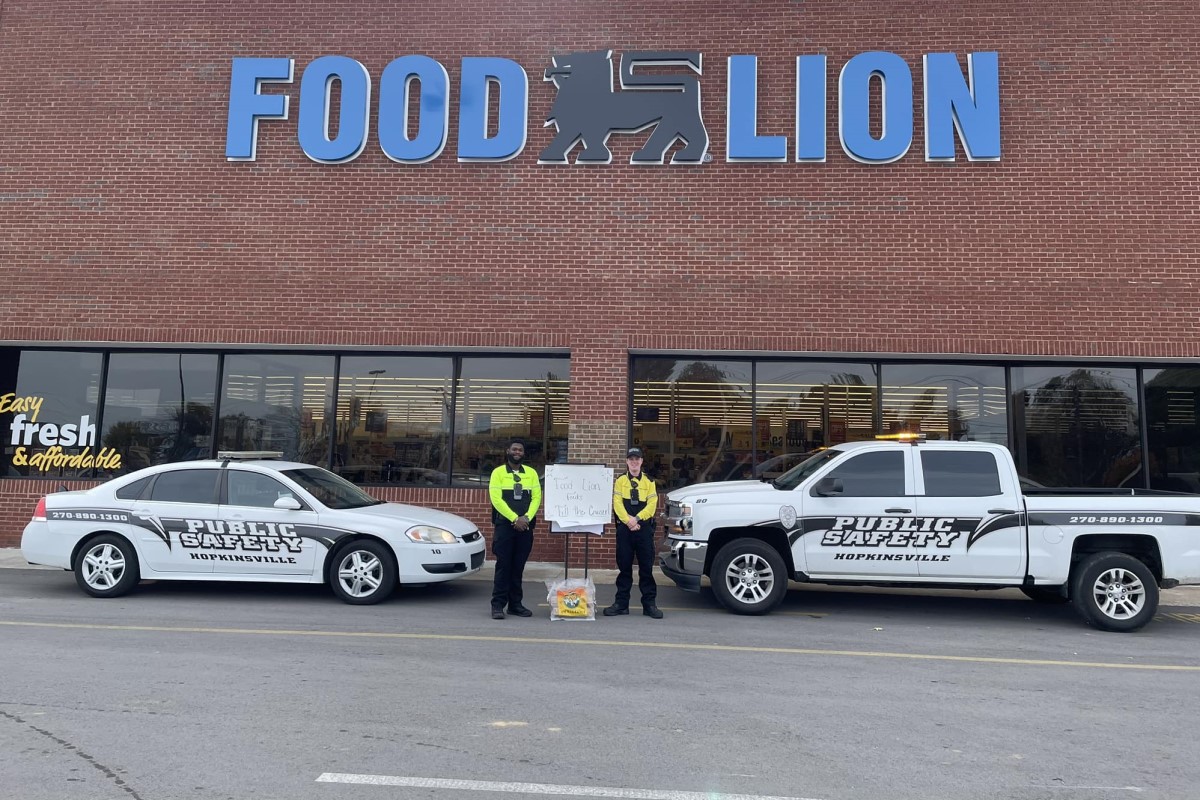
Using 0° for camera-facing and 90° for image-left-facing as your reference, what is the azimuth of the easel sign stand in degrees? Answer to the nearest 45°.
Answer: approximately 0°

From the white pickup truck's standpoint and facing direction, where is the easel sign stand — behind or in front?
in front

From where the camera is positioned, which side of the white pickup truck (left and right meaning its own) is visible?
left

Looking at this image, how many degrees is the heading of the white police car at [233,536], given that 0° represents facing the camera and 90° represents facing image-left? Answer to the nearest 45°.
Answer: approximately 270°

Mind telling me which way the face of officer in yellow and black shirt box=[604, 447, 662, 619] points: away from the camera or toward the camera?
toward the camera

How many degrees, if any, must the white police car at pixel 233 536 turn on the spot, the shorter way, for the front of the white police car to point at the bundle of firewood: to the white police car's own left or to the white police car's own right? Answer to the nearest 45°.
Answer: approximately 45° to the white police car's own right

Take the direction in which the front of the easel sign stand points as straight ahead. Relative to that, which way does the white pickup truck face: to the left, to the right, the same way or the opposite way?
to the right

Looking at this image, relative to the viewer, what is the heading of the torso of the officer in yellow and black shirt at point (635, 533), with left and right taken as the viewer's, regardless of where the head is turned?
facing the viewer

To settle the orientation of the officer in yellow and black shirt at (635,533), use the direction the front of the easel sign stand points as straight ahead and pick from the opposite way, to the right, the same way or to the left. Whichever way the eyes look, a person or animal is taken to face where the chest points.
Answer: the same way

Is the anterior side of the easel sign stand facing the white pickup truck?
no

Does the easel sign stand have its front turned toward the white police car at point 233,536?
no

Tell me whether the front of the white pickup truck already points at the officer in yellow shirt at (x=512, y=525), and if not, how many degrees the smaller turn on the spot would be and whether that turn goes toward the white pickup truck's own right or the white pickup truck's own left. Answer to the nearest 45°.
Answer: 0° — it already faces them

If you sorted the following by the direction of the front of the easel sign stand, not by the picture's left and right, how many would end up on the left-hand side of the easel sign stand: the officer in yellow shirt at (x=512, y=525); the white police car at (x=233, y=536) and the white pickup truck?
1

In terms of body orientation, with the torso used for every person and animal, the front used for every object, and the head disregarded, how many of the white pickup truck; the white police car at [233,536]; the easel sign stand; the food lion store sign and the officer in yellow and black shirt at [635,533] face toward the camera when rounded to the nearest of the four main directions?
3

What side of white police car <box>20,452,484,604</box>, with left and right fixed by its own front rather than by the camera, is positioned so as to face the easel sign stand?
front
